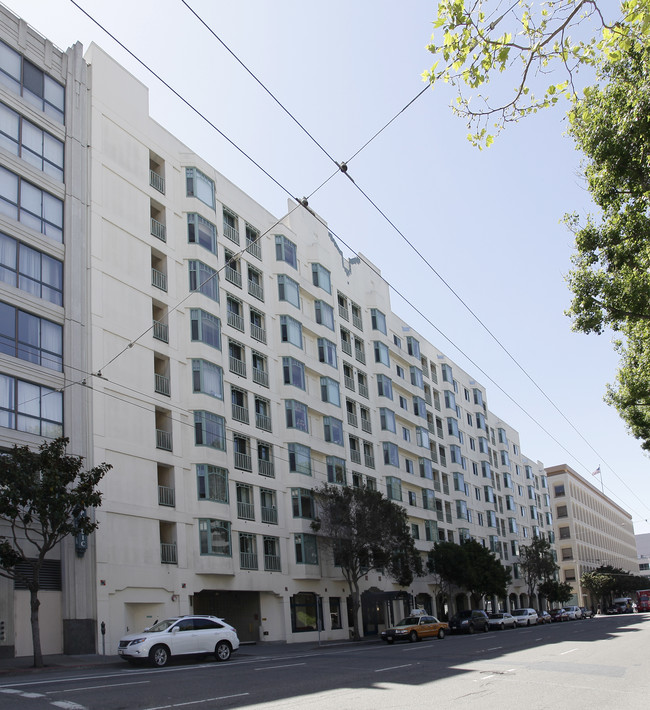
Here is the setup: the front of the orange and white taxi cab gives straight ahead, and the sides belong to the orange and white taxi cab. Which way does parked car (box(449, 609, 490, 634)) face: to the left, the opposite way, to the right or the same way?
the same way

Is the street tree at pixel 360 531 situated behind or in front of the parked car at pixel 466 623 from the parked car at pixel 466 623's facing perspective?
in front

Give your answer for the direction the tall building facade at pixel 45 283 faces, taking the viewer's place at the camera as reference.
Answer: facing the viewer and to the right of the viewer

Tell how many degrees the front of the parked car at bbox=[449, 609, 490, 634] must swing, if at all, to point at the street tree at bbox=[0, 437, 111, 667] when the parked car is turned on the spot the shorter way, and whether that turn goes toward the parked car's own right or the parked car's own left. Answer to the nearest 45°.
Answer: approximately 45° to the parked car's own left

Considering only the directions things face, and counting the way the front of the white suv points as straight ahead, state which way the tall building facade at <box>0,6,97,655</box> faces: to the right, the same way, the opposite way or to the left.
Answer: to the left

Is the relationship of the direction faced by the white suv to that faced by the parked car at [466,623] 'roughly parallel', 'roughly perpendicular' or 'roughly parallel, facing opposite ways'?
roughly parallel

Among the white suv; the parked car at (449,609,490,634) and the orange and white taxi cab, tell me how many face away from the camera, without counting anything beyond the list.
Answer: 0

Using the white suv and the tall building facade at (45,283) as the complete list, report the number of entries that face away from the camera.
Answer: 0

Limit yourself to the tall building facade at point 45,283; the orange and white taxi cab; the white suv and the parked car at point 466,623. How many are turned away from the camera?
0

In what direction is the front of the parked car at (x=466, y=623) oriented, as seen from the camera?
facing the viewer and to the left of the viewer

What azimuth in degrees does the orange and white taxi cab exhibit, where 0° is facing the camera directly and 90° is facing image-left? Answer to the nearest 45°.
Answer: approximately 45°

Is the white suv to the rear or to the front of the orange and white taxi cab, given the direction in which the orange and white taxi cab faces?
to the front

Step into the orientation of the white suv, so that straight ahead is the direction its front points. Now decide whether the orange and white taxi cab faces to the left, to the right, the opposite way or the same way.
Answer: the same way

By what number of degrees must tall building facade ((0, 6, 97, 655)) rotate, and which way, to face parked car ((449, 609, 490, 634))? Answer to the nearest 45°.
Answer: approximately 90° to its left
